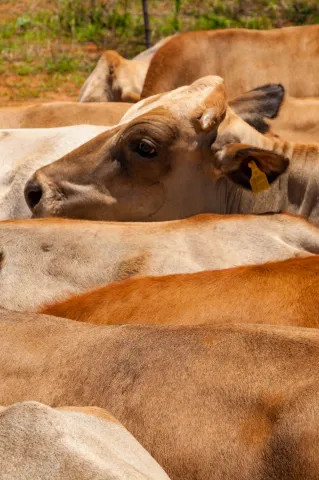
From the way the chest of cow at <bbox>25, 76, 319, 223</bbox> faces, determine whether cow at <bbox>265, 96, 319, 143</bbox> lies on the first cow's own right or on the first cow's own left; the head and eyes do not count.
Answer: on the first cow's own right

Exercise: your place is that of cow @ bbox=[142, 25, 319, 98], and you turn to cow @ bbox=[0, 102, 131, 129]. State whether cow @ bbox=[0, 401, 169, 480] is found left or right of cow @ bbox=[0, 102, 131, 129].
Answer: left

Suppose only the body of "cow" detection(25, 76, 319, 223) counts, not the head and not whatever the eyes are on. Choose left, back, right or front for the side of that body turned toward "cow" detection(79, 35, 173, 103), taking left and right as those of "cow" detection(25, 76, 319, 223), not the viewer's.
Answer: right

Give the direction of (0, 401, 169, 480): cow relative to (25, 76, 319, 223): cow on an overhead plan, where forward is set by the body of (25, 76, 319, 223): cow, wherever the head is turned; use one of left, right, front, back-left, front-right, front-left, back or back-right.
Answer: left

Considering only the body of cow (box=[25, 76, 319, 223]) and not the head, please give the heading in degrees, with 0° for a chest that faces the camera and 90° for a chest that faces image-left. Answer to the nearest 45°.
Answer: approximately 90°

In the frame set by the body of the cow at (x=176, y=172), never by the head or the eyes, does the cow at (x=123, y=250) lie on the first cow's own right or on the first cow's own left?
on the first cow's own left

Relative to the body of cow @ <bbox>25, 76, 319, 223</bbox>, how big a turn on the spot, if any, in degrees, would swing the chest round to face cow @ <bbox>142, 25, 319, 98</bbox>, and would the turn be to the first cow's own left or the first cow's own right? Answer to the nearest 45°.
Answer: approximately 90° to the first cow's own right
